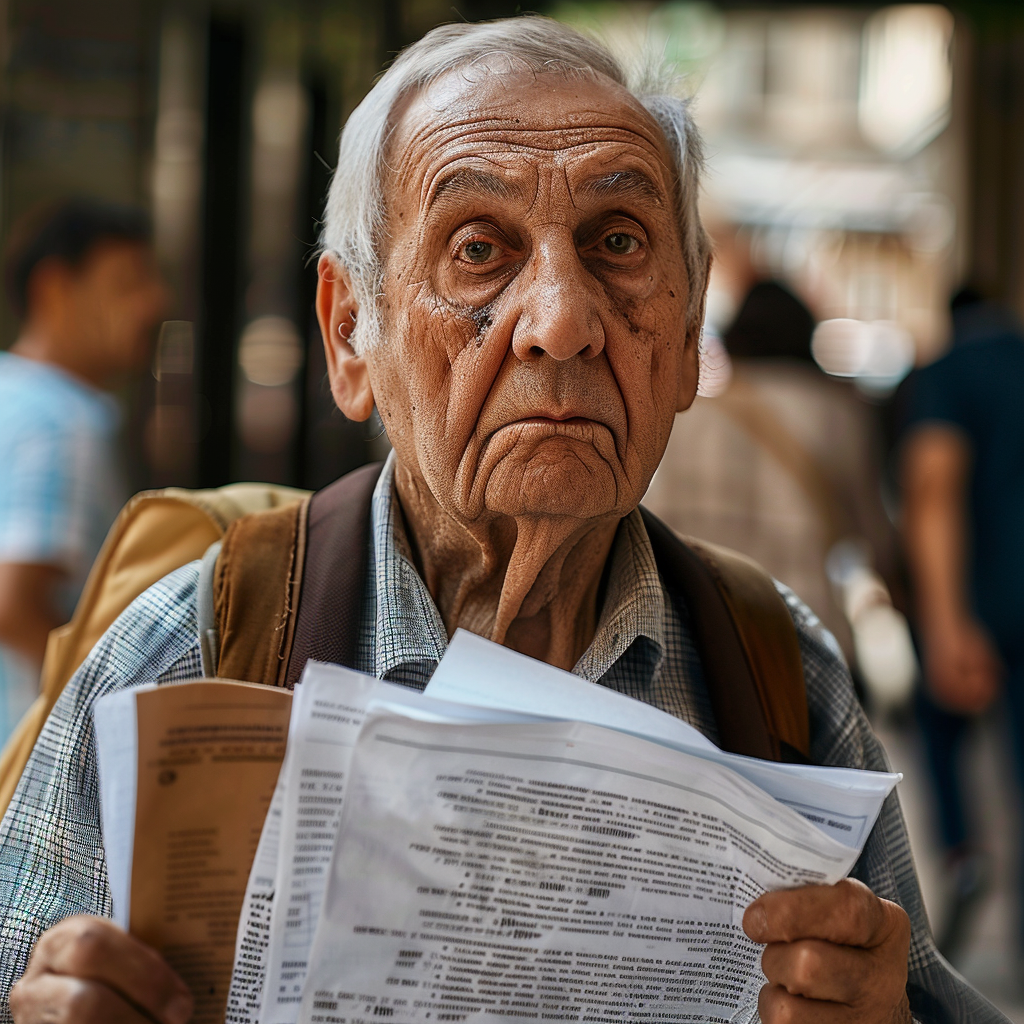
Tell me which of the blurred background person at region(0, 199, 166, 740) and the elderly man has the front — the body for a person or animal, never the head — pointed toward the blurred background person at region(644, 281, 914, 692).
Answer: the blurred background person at region(0, 199, 166, 740)

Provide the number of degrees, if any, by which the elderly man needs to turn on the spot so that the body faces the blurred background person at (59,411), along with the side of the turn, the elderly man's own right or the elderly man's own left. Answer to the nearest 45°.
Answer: approximately 135° to the elderly man's own right

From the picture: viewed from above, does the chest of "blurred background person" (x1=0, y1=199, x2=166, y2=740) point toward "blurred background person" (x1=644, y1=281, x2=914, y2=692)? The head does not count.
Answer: yes

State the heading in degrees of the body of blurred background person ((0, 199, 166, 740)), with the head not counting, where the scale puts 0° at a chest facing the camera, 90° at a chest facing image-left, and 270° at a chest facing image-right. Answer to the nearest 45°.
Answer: approximately 270°

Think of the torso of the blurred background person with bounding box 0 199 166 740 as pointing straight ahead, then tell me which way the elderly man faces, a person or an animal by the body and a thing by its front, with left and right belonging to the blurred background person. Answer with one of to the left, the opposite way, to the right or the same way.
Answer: to the right

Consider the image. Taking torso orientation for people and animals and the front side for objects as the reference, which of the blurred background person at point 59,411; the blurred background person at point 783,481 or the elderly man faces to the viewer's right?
the blurred background person at point 59,411

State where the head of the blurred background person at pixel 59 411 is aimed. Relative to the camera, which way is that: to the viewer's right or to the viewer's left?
to the viewer's right

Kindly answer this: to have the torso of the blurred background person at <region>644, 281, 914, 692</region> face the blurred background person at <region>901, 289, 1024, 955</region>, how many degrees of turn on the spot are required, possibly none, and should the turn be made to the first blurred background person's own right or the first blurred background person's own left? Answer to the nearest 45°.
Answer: approximately 45° to the first blurred background person's own right

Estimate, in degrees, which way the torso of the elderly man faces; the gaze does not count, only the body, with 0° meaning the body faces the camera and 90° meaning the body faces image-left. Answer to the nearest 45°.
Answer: approximately 0°

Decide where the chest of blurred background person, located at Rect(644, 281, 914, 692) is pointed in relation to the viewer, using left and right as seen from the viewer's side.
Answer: facing away from the viewer
